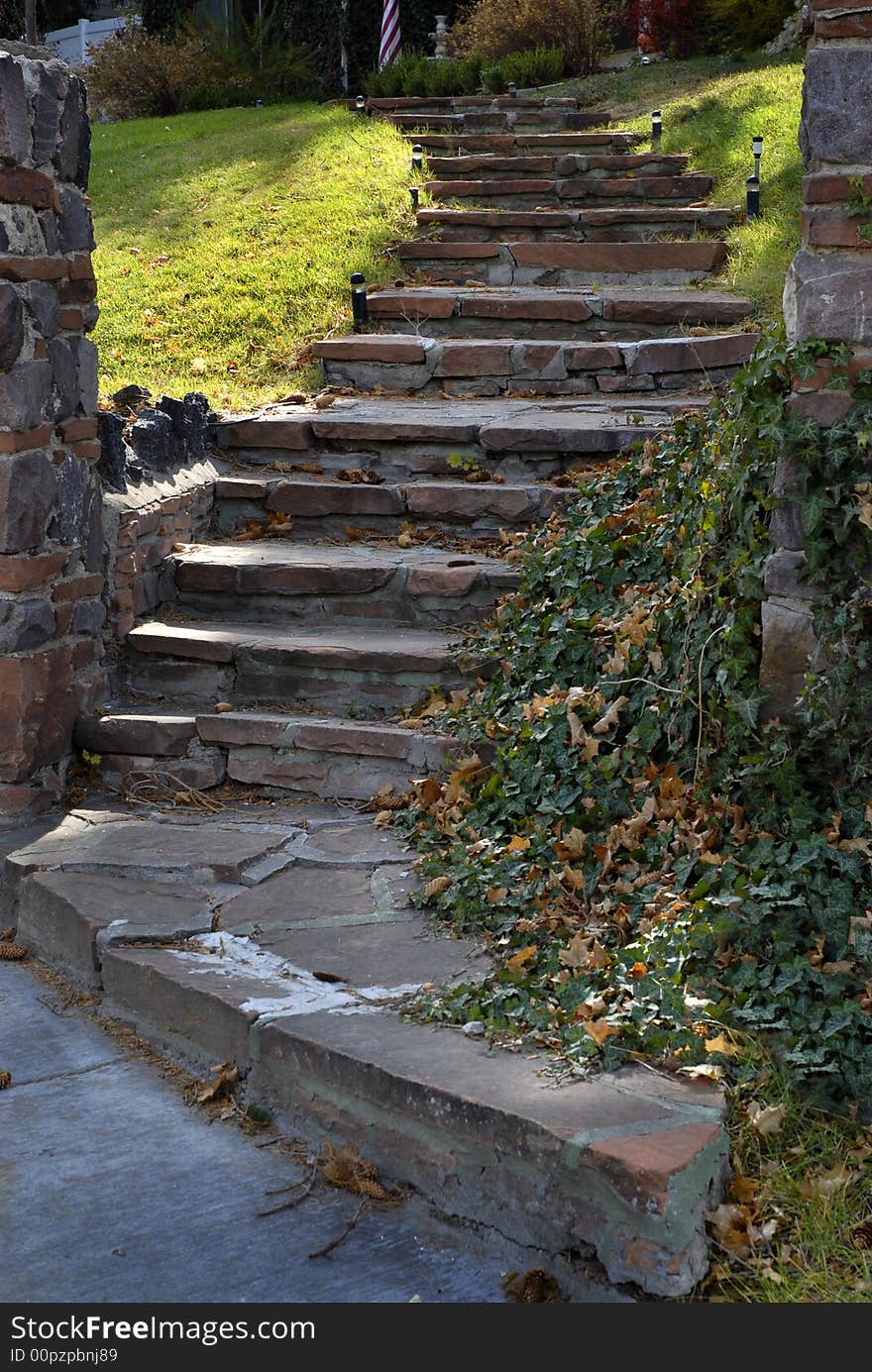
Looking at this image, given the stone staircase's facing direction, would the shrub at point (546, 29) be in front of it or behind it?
behind

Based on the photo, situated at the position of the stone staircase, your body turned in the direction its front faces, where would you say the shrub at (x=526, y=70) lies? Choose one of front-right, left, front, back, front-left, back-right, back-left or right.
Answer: back

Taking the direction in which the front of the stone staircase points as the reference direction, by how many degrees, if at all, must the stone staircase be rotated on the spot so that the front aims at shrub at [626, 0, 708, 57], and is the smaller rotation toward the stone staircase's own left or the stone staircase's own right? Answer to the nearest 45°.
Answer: approximately 180°

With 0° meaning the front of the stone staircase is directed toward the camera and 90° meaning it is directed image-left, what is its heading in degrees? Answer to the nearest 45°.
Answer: approximately 0°

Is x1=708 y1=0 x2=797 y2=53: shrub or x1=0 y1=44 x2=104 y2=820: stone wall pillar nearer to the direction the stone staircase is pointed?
the stone wall pillar

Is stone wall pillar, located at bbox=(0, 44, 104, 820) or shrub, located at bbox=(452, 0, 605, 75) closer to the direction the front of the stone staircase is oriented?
the stone wall pillar

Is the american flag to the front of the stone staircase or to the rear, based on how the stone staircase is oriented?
to the rear

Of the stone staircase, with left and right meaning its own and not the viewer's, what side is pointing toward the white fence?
back

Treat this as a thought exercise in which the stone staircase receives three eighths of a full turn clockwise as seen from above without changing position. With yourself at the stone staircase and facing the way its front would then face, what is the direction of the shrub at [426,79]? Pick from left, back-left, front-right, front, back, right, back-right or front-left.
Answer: front-right

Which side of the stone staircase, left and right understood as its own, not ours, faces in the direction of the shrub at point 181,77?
back

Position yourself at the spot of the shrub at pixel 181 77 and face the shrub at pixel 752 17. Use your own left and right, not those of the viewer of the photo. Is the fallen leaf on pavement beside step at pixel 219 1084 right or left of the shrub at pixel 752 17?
right

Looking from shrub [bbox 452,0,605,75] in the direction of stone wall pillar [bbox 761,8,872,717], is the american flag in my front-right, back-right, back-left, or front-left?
back-right
